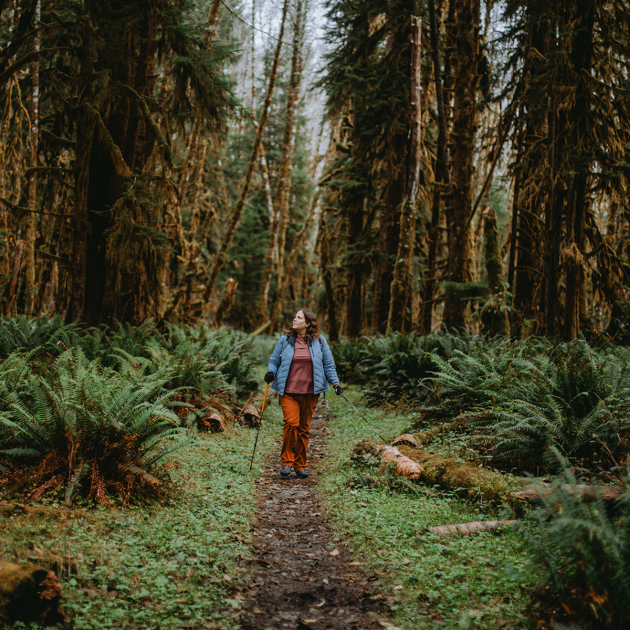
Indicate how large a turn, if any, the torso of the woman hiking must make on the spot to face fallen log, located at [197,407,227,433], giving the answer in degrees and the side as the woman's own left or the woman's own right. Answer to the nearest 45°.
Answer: approximately 135° to the woman's own right

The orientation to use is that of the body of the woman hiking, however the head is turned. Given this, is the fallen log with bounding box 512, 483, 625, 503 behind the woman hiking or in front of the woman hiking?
in front

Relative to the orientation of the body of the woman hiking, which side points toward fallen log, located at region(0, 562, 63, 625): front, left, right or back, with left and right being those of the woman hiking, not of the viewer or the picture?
front

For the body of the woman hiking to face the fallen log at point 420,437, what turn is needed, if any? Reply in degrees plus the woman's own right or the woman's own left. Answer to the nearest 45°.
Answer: approximately 90° to the woman's own left

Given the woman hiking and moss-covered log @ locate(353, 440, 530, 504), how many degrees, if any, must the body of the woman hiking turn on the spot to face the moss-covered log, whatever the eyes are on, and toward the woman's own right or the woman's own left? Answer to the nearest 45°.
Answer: approximately 45° to the woman's own left

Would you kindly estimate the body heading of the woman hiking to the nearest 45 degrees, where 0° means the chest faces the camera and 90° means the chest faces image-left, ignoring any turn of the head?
approximately 0°
